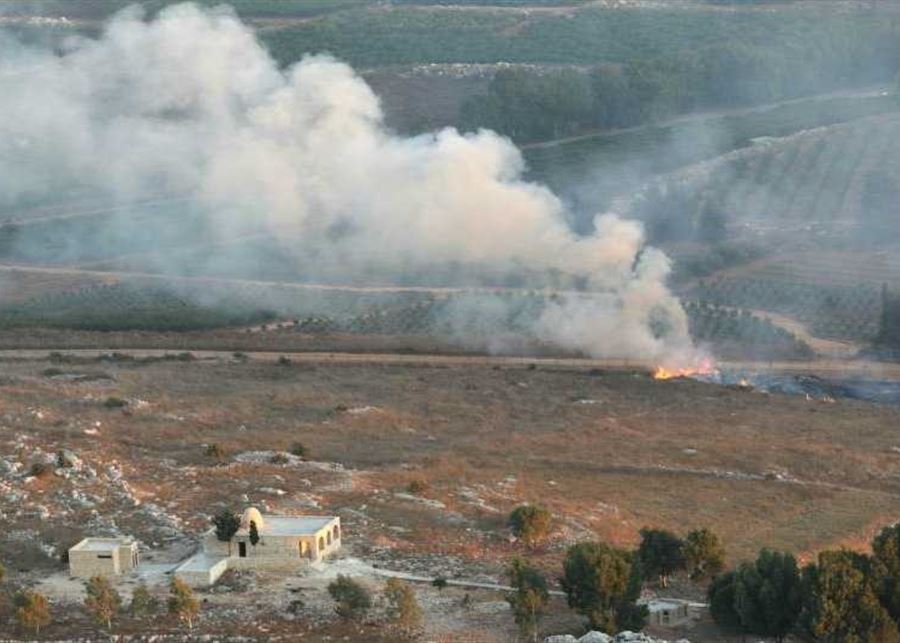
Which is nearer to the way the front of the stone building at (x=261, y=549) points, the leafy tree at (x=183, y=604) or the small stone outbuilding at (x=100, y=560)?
the leafy tree

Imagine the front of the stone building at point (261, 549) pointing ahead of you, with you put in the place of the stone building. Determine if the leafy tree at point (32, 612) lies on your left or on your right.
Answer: on your right

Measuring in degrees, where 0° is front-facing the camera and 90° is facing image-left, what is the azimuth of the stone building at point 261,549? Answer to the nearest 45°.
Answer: approximately 0°

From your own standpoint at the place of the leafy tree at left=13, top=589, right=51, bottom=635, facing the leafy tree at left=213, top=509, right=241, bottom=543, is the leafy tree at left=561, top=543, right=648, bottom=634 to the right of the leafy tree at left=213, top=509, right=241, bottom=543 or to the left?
right

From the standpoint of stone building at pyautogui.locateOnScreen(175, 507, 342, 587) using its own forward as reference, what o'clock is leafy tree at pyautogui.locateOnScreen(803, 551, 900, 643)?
The leafy tree is roughly at 10 o'clock from the stone building.

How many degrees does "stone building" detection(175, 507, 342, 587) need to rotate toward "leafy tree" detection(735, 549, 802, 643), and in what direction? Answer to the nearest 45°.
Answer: approximately 45° to its left

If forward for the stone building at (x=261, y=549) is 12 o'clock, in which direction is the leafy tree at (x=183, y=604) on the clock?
The leafy tree is roughly at 1 o'clock from the stone building.

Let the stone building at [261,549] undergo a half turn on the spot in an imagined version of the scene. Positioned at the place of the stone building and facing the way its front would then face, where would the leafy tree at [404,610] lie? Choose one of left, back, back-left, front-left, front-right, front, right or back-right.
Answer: back-right

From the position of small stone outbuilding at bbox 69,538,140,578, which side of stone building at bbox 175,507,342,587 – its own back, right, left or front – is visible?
right

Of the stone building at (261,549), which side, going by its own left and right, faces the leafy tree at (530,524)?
left

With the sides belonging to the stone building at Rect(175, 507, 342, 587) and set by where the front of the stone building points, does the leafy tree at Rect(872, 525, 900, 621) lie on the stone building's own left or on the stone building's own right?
on the stone building's own left
